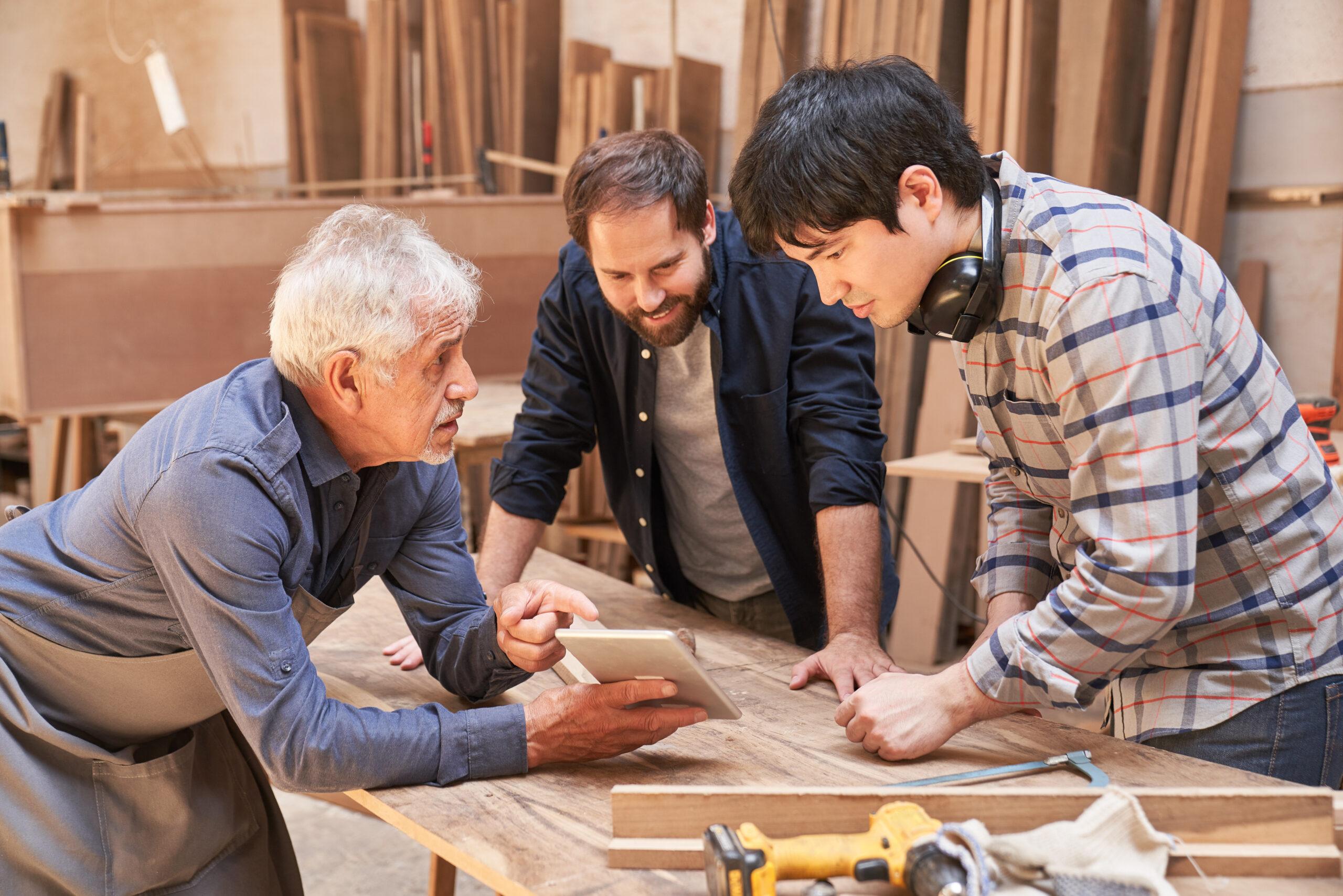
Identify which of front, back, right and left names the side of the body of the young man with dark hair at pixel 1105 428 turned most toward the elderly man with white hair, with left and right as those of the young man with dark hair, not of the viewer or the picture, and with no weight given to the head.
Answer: front

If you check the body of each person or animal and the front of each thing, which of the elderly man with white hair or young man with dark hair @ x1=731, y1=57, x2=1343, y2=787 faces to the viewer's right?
the elderly man with white hair

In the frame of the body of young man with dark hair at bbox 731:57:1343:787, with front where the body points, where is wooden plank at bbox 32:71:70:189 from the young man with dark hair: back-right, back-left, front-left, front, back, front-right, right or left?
front-right

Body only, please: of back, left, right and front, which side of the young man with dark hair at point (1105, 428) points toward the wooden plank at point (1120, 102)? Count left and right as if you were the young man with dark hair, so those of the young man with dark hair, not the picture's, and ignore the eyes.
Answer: right

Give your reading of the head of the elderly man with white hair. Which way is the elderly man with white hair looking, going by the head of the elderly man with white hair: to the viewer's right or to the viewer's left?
to the viewer's right

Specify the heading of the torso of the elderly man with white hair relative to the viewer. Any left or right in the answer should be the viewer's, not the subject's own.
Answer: facing to the right of the viewer

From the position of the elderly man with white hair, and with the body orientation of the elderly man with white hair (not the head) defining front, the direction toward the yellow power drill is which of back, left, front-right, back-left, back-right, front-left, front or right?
front-right

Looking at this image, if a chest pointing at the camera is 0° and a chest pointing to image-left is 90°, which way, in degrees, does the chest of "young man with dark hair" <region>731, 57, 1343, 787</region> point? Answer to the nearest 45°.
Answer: approximately 90°

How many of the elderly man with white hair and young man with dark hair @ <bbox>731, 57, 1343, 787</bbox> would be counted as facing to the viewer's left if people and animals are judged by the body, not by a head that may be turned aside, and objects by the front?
1

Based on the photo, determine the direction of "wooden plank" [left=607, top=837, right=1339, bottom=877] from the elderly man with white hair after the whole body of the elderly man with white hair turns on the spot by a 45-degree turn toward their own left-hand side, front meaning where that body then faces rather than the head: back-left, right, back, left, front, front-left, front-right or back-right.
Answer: right

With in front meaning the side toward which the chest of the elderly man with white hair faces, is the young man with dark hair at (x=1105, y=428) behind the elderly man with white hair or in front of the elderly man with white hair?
in front

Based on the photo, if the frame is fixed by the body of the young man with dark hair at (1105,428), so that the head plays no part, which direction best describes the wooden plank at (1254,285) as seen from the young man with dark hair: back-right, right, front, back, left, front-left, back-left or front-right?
right
